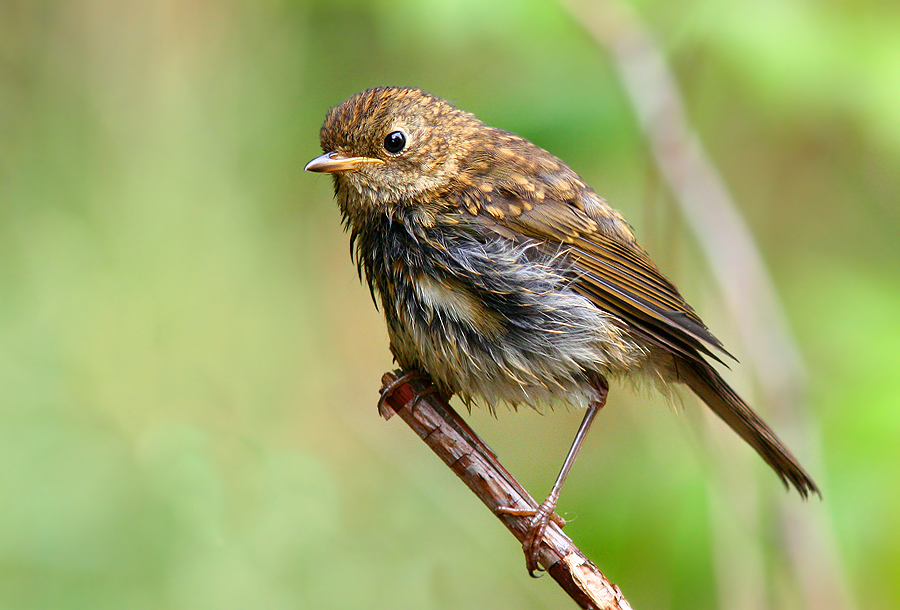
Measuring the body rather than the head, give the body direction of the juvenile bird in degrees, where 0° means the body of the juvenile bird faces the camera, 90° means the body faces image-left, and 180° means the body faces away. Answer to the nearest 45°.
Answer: approximately 90°
